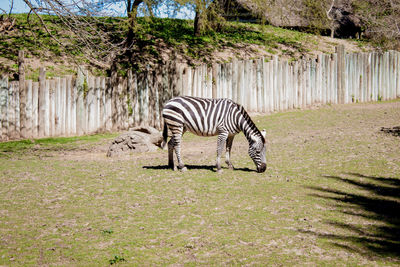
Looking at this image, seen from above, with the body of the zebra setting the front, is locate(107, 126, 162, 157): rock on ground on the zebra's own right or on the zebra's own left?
on the zebra's own left

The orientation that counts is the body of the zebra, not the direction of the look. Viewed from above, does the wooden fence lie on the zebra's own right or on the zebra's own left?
on the zebra's own left

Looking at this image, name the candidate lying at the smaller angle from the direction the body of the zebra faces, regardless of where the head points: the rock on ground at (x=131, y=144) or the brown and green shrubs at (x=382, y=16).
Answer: the brown and green shrubs

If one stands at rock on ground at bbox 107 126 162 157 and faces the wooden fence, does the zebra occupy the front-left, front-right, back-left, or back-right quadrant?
back-right

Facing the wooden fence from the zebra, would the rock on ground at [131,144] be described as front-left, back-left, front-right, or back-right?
front-left

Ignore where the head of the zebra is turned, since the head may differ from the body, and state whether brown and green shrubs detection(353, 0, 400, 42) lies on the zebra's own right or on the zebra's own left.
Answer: on the zebra's own left

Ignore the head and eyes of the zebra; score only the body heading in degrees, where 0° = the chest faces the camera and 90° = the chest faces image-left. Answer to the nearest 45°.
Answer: approximately 270°
